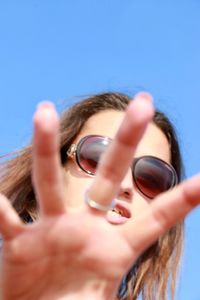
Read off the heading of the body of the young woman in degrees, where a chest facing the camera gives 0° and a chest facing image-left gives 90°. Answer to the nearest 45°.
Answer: approximately 0°
